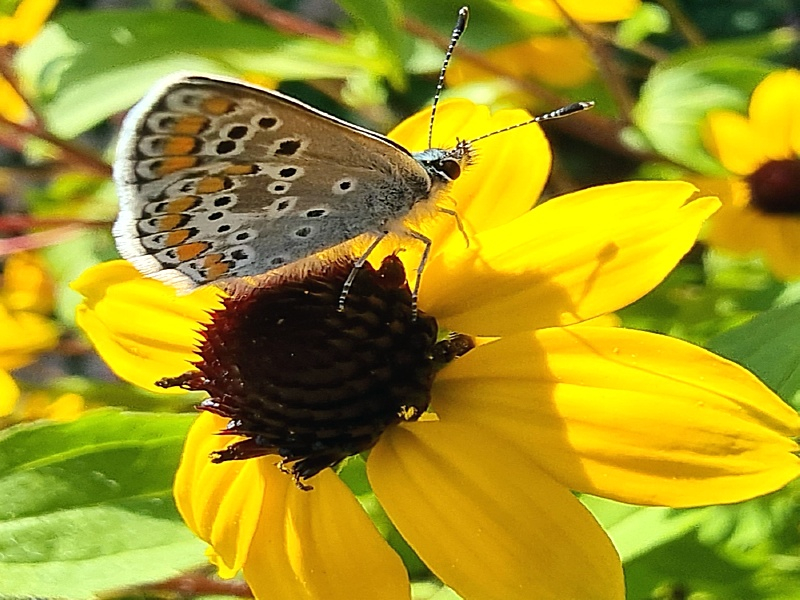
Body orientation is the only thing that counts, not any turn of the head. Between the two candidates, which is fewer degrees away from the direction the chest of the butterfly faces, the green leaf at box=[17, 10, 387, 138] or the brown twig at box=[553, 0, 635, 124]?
the brown twig

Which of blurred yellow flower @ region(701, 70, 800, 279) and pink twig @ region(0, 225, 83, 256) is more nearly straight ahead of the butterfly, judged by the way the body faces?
the blurred yellow flower

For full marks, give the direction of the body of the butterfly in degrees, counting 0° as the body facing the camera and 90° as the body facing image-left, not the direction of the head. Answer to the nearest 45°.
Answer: approximately 270°

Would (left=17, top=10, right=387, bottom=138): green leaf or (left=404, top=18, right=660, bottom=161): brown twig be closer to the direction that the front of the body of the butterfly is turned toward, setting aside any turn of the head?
the brown twig

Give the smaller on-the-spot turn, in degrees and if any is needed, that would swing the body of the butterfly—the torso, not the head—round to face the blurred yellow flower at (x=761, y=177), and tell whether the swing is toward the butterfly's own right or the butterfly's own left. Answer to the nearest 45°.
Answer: approximately 45° to the butterfly's own left

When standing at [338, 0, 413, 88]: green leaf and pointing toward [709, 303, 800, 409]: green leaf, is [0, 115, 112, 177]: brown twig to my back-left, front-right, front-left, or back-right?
back-right

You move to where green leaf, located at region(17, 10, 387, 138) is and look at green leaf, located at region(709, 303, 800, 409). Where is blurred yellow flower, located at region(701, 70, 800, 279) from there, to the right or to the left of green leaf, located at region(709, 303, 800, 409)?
left
